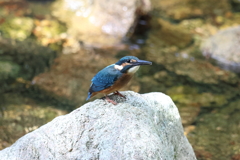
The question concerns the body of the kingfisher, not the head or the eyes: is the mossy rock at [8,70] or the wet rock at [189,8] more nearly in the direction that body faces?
the wet rock

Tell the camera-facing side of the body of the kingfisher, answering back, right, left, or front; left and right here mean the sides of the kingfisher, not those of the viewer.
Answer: right

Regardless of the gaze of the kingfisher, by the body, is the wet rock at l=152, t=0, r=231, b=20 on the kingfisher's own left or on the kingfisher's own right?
on the kingfisher's own left

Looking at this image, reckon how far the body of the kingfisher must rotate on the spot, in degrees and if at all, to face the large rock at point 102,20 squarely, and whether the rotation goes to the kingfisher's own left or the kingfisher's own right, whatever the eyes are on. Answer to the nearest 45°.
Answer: approximately 90° to the kingfisher's own left

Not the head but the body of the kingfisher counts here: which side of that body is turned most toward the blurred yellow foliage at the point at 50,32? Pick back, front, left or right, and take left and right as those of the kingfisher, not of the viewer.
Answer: left

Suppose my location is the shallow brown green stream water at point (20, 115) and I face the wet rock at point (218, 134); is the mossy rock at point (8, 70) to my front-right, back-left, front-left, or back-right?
back-left
